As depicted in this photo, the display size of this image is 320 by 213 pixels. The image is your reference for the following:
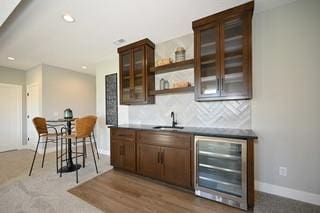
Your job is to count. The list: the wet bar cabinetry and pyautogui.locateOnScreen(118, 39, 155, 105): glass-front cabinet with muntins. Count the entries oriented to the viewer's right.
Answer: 0

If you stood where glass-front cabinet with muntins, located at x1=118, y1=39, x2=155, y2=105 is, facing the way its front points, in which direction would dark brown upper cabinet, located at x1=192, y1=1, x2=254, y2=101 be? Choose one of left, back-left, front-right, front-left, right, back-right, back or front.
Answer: left

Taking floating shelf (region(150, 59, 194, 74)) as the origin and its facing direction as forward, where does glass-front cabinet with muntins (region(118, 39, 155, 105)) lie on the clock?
The glass-front cabinet with muntins is roughly at 2 o'clock from the floating shelf.

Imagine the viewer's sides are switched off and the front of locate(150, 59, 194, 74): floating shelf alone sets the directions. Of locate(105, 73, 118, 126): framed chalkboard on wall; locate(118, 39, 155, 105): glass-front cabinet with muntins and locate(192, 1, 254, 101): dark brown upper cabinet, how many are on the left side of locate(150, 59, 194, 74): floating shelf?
1

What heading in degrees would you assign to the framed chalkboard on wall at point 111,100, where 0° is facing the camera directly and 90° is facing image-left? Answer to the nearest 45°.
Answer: approximately 45°

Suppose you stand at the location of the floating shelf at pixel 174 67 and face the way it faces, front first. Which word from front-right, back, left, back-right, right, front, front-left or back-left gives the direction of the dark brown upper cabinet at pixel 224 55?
left
